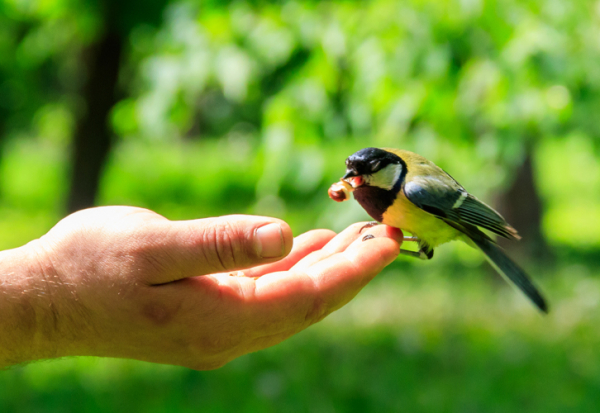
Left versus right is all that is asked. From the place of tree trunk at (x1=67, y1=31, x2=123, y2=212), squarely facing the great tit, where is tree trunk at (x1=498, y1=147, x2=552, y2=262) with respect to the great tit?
left

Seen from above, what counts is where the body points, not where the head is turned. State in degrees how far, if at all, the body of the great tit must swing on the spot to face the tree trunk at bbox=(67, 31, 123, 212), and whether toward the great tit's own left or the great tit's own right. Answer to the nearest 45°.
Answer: approximately 45° to the great tit's own right

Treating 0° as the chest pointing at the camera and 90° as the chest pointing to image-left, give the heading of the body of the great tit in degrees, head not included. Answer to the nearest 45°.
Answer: approximately 90°

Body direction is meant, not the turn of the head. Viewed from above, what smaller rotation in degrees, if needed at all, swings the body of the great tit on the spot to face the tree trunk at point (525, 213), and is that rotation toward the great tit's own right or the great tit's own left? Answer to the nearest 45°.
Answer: approximately 90° to the great tit's own right
